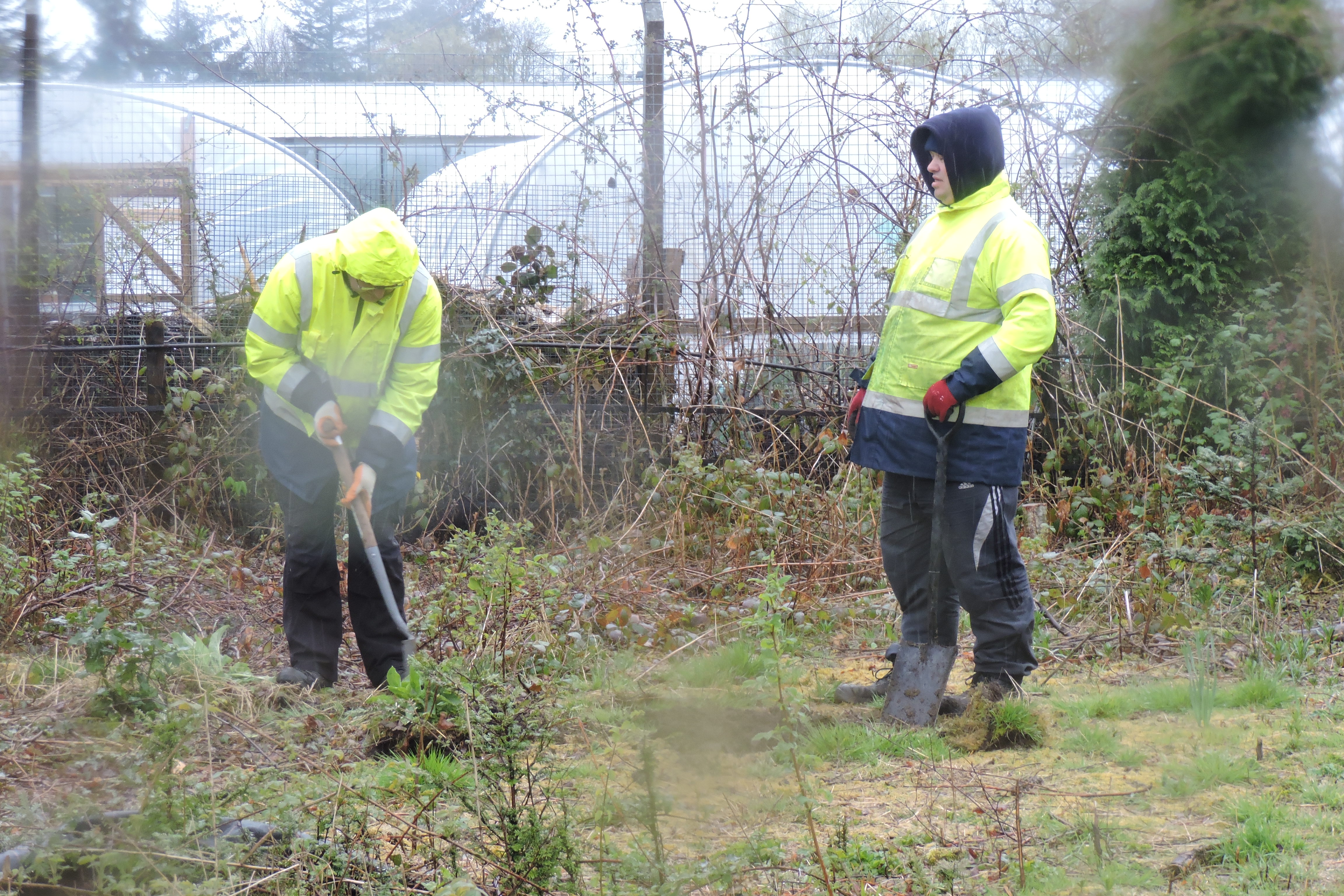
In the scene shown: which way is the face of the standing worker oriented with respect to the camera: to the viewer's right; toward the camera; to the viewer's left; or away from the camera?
to the viewer's left

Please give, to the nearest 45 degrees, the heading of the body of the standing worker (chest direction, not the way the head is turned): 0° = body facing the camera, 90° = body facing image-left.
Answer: approximately 45°

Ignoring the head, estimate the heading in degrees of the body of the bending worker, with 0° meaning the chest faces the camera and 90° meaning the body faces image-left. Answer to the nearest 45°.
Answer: approximately 0°

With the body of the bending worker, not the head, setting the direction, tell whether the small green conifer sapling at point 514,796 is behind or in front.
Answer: in front
